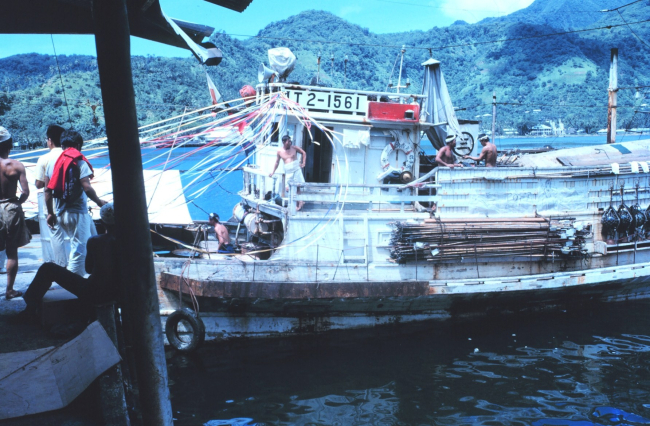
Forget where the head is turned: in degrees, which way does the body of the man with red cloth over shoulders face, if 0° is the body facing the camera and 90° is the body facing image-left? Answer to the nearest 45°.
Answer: approximately 225°

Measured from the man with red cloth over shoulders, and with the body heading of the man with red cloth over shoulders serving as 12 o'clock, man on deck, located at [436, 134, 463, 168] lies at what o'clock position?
The man on deck is roughly at 1 o'clock from the man with red cloth over shoulders.

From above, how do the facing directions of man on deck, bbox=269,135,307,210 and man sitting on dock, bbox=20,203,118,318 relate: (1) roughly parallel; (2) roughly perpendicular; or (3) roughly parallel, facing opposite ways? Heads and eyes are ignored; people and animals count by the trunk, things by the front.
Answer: roughly perpendicular

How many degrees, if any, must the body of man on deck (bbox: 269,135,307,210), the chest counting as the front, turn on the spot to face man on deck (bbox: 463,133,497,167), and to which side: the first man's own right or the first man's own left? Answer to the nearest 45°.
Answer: approximately 90° to the first man's own left

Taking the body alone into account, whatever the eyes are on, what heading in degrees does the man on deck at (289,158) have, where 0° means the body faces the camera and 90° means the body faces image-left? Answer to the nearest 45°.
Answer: approximately 0°

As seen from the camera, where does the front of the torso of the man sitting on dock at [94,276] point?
to the viewer's left

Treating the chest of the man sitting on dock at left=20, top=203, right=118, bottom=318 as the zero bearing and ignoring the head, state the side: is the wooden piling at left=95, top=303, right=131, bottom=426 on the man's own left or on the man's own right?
on the man's own left

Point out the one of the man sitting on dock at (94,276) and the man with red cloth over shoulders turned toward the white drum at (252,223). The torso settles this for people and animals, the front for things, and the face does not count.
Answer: the man with red cloth over shoulders

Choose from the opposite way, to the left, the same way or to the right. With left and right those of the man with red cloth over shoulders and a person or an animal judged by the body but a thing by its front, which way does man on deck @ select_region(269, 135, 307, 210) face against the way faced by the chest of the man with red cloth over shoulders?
the opposite way

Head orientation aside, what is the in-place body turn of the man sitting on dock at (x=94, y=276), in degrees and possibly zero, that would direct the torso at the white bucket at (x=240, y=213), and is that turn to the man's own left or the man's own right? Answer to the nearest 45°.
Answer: approximately 135° to the man's own right
